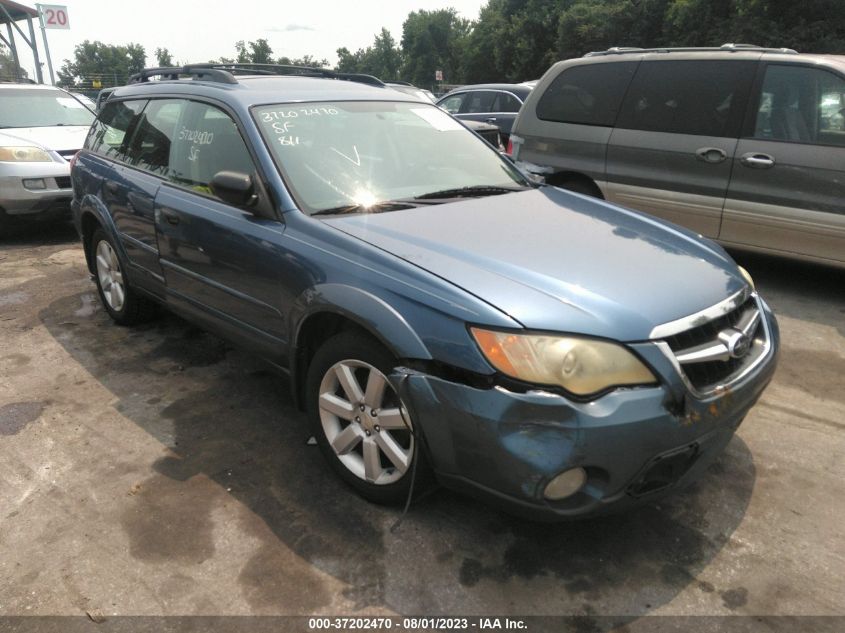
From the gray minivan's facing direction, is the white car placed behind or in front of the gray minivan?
behind

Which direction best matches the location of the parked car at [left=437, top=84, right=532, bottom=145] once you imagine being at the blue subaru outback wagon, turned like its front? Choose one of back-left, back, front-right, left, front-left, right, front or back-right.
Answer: back-left

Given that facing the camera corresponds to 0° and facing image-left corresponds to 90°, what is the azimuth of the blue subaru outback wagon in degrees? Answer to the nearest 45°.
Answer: approximately 315°

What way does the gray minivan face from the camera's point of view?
to the viewer's right

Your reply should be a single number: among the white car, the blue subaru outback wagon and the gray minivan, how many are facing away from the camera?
0

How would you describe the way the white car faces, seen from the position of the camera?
facing the viewer and to the right of the viewer

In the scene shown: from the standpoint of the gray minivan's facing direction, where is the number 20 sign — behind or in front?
behind

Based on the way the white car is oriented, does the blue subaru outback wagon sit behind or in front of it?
in front

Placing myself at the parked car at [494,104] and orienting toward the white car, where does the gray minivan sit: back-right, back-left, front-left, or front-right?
front-left

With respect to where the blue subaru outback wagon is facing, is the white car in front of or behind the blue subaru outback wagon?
behind

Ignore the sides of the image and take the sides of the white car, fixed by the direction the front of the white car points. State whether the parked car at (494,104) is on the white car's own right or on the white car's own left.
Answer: on the white car's own left

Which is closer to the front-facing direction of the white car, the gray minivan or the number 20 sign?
the gray minivan

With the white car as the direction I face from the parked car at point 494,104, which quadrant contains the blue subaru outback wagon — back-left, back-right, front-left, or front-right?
front-left

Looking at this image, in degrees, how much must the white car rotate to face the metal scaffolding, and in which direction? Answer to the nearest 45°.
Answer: approximately 135° to its left

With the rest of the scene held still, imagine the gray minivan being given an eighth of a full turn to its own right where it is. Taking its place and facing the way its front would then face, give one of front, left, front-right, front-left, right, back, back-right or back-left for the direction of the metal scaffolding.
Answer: back

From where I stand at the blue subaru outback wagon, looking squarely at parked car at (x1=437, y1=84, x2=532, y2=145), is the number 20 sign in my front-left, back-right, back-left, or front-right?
front-left
